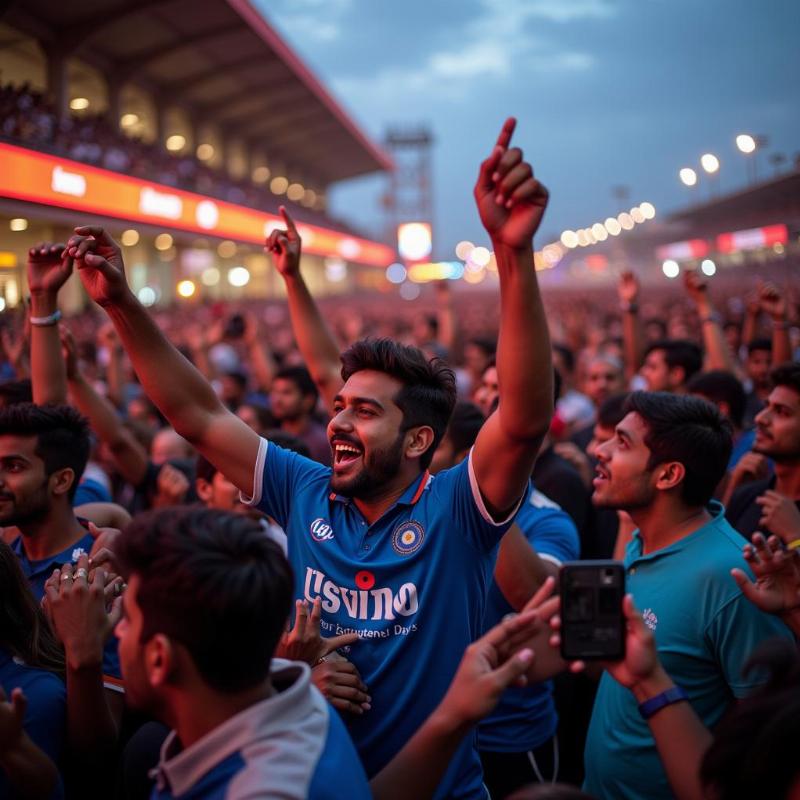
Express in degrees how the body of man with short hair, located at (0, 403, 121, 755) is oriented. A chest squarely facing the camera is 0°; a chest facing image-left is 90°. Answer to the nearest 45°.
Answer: approximately 45°

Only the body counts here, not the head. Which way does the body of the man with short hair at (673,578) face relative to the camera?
to the viewer's left

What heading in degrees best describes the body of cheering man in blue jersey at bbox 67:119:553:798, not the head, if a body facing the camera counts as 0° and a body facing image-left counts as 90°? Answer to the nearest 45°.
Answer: approximately 45°

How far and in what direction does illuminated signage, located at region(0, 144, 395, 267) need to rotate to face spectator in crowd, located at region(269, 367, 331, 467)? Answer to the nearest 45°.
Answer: approximately 45° to its right

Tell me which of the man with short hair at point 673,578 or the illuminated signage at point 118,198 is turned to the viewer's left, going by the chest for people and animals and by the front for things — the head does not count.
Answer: the man with short hair

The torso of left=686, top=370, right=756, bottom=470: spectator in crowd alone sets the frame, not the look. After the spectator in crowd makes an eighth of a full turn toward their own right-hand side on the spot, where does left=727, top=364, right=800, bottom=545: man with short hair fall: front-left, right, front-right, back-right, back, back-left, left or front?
back-left
